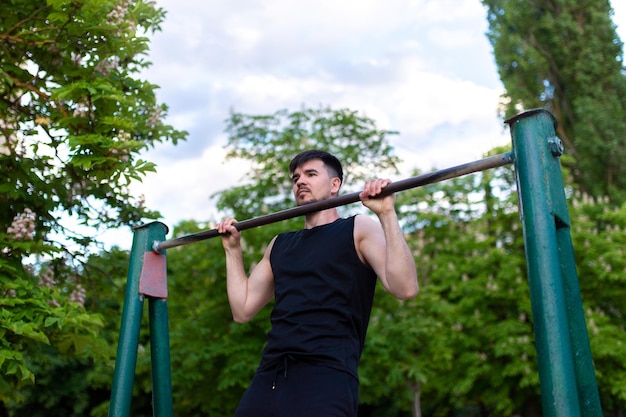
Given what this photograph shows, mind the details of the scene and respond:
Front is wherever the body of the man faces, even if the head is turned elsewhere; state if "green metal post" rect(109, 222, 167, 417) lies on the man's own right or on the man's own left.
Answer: on the man's own right

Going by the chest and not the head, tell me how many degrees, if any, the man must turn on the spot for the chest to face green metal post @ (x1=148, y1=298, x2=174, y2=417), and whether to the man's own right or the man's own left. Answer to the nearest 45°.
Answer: approximately 90° to the man's own right

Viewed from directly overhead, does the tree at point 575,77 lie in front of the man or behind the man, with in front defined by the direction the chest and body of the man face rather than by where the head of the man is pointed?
behind

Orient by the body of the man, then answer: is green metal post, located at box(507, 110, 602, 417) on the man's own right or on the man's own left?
on the man's own left

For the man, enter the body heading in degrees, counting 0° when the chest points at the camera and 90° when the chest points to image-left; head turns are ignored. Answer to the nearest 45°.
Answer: approximately 45°

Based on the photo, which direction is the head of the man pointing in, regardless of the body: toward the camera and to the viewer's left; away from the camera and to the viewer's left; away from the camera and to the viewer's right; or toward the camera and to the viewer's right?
toward the camera and to the viewer's left

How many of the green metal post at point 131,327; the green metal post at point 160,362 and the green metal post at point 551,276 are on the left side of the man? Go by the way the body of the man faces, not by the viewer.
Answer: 1
